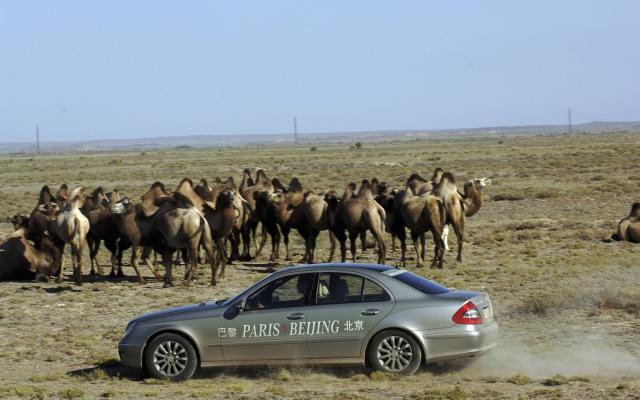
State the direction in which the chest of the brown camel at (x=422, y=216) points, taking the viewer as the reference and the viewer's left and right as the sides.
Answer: facing away from the viewer and to the left of the viewer

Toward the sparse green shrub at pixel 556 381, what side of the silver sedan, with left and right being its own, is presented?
back

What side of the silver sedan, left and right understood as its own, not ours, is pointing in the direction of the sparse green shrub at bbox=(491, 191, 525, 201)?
right

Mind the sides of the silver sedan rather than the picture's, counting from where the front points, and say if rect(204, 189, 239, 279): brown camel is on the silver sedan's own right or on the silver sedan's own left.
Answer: on the silver sedan's own right

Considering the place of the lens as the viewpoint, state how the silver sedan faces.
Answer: facing to the left of the viewer

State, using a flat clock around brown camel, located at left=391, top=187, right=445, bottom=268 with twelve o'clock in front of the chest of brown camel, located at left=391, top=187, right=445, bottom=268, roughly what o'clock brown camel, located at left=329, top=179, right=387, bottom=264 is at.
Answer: brown camel, located at left=329, top=179, right=387, bottom=264 is roughly at 10 o'clock from brown camel, located at left=391, top=187, right=445, bottom=268.

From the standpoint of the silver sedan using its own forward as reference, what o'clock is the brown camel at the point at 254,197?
The brown camel is roughly at 3 o'clock from the silver sedan.
